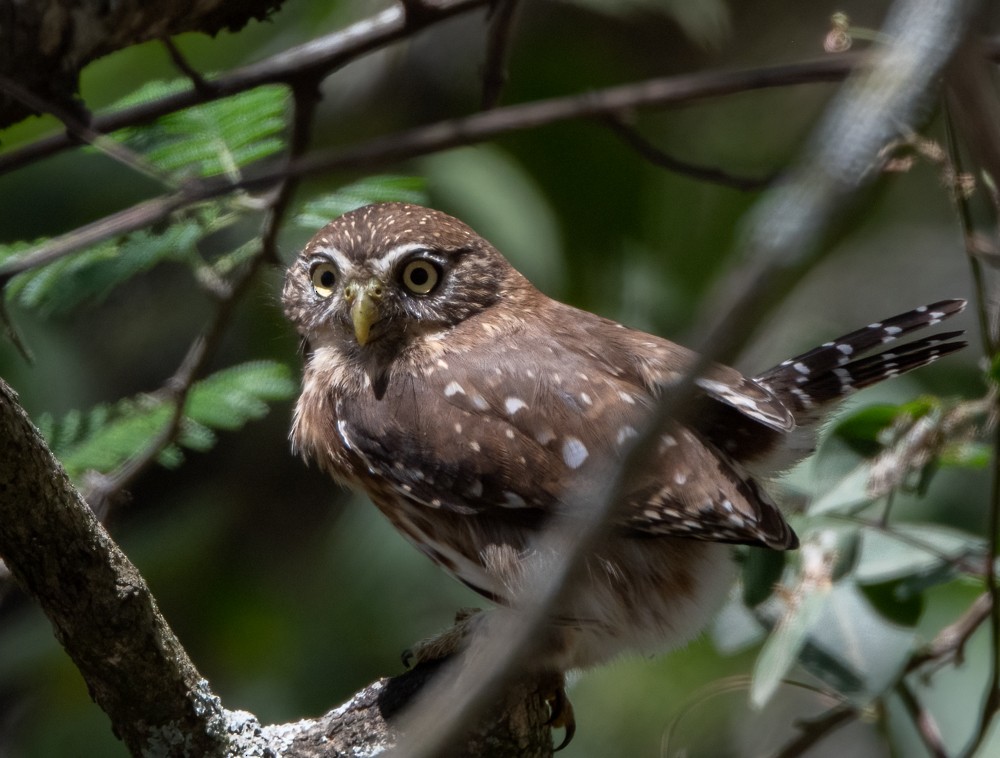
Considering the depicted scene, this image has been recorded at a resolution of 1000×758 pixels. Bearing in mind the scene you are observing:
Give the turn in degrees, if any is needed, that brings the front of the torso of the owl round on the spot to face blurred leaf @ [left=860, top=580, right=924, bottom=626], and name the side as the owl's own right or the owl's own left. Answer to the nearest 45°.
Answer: approximately 180°

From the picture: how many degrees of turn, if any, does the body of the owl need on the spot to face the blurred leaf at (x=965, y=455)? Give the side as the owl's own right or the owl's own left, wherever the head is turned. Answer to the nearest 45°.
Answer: approximately 180°

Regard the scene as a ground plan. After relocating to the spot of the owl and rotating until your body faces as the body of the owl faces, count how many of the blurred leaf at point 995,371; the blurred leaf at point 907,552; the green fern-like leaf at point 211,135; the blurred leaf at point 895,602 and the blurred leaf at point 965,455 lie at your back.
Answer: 4

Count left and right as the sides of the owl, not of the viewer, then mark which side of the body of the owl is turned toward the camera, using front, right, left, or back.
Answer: left

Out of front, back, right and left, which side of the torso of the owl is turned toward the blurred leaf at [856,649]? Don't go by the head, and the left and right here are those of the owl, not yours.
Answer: back

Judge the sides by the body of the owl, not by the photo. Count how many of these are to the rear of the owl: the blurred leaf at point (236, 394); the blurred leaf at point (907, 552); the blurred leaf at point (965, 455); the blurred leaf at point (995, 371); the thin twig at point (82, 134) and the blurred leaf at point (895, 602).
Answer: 4

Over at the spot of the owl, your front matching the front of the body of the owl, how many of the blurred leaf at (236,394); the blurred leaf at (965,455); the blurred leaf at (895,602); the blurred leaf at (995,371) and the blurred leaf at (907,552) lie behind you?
4
